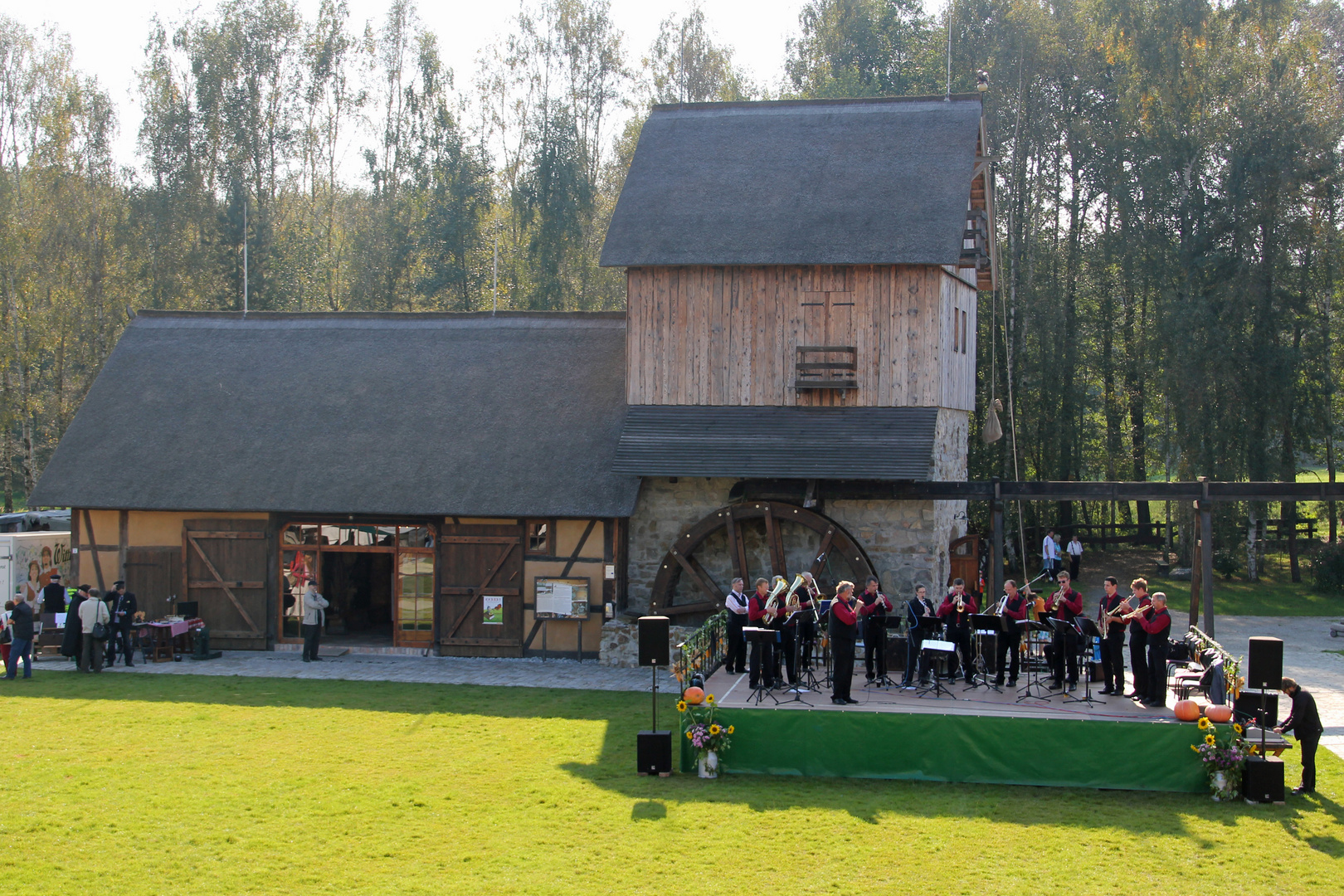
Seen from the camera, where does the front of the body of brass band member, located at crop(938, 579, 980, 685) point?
toward the camera

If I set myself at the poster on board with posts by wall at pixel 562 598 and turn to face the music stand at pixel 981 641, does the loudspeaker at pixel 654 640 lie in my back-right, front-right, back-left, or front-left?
front-right

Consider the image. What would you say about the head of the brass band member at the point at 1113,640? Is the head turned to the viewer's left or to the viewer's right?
to the viewer's left

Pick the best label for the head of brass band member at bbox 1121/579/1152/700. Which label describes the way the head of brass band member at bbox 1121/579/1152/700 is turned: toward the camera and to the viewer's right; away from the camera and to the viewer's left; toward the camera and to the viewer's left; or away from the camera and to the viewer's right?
toward the camera and to the viewer's left

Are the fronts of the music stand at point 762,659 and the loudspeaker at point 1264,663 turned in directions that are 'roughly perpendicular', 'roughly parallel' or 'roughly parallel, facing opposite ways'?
roughly parallel, facing opposite ways

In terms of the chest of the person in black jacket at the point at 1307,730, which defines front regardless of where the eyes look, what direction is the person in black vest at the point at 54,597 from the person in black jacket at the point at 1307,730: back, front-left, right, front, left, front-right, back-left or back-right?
front

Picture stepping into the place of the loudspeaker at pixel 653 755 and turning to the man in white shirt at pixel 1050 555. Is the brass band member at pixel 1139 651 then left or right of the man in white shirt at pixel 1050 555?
right

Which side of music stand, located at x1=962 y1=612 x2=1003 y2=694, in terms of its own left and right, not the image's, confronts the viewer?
back

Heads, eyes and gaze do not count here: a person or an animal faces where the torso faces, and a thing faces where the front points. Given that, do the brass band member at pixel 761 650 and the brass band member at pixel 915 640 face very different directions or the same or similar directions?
same or similar directions

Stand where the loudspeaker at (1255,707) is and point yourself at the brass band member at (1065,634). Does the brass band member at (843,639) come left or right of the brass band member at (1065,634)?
left

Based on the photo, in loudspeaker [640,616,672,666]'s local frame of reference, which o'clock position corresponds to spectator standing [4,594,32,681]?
The spectator standing is roughly at 4 o'clock from the loudspeaker.

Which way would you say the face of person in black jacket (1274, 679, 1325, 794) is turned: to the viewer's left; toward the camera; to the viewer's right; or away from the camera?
to the viewer's left

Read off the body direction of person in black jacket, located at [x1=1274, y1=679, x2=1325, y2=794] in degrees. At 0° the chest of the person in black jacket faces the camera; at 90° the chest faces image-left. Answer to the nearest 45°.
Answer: approximately 90°

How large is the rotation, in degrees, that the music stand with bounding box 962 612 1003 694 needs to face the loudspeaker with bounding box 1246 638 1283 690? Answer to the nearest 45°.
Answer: approximately 135° to its right

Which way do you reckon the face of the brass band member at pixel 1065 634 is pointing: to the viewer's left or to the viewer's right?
to the viewer's left

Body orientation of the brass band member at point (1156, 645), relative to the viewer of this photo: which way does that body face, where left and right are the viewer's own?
facing to the left of the viewer

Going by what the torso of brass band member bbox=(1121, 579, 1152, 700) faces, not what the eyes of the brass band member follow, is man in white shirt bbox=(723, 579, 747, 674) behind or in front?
in front

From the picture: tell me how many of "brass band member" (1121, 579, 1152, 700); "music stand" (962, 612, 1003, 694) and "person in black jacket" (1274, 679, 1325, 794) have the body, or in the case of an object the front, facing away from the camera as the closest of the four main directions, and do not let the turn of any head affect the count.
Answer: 1

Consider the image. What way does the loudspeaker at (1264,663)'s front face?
toward the camera
